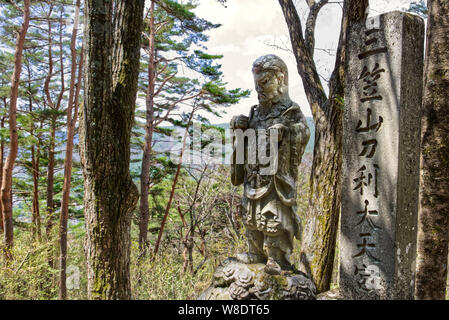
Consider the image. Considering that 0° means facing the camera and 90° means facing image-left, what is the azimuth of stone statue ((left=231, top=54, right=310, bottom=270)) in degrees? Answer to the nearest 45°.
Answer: approximately 45°

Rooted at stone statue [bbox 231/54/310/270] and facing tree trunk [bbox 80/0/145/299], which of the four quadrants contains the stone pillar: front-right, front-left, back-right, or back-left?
back-left

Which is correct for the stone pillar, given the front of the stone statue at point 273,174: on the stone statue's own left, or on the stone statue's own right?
on the stone statue's own left

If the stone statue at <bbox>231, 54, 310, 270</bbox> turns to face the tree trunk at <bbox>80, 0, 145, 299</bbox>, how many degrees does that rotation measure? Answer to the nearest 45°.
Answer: approximately 45° to its right
